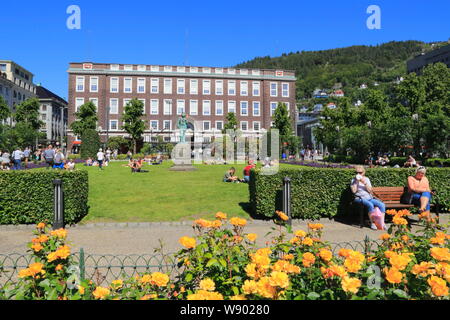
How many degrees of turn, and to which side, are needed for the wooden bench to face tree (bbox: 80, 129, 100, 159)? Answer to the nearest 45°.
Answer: approximately 135° to its right

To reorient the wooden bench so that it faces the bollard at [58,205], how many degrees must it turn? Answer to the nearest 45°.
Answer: approximately 45° to its right

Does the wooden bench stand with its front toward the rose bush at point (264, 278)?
yes

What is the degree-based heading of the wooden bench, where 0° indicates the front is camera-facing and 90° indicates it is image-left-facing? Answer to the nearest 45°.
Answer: approximately 0°

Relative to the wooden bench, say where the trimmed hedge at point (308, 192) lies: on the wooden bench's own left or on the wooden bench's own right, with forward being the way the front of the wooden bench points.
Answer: on the wooden bench's own right

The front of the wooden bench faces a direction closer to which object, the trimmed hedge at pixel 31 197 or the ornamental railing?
the ornamental railing
